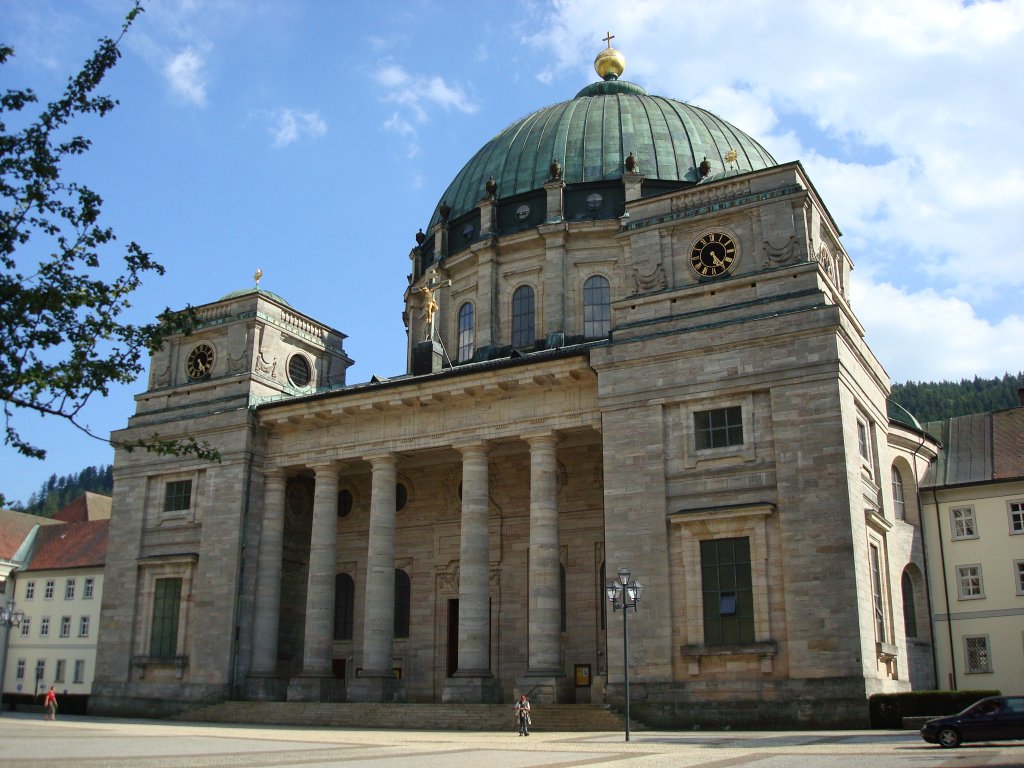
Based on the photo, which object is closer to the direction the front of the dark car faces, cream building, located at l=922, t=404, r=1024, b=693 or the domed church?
the domed church

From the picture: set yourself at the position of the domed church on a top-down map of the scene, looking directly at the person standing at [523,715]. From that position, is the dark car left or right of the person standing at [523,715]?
left

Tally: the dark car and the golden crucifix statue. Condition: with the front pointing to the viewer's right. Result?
0

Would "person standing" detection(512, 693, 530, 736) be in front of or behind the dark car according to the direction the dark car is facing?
in front

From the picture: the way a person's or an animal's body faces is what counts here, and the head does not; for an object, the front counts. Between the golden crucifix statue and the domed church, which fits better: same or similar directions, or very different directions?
same or similar directions

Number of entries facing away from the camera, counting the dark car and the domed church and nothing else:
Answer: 0

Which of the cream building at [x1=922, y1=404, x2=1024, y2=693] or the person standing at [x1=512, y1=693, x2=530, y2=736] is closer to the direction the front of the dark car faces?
the person standing

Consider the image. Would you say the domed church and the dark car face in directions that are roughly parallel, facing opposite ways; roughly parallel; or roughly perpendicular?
roughly perpendicular

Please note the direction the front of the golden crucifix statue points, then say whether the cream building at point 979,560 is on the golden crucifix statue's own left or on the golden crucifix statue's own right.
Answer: on the golden crucifix statue's own left

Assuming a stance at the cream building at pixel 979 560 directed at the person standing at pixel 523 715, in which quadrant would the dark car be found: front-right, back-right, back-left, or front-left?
front-left

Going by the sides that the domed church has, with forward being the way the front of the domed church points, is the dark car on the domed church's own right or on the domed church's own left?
on the domed church's own left

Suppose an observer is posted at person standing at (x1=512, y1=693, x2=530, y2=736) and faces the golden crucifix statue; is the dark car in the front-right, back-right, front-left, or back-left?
back-right

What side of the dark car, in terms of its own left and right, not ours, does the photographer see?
left

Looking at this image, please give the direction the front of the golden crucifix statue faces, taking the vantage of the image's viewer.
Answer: facing the viewer and to the left of the viewer

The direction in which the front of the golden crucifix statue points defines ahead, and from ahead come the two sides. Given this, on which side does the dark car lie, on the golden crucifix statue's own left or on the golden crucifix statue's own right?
on the golden crucifix statue's own left
